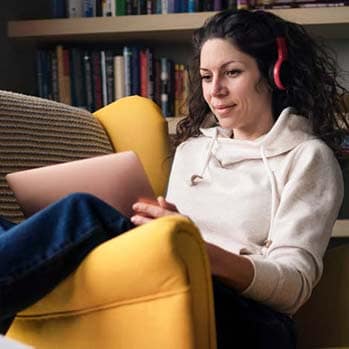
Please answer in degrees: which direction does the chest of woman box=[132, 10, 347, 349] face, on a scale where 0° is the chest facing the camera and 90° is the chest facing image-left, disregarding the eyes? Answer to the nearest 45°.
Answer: approximately 45°

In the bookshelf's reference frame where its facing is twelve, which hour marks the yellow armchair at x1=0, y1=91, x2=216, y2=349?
The yellow armchair is roughly at 12 o'clock from the bookshelf.

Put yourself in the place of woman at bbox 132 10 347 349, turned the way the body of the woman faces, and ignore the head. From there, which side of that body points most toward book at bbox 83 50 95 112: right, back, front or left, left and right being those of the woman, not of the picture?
right

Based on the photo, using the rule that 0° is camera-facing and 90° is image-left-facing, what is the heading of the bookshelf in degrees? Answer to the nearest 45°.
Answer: approximately 0°

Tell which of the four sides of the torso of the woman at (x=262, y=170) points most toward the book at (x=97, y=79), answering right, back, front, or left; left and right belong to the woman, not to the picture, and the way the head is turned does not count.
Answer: right

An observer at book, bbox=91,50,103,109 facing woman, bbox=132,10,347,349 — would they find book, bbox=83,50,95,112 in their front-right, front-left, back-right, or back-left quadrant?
back-right
